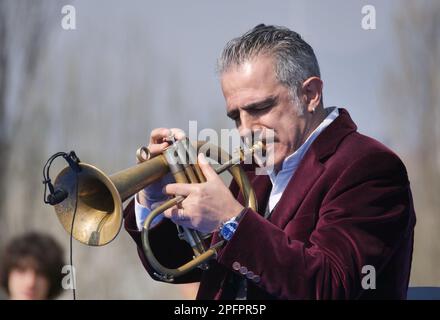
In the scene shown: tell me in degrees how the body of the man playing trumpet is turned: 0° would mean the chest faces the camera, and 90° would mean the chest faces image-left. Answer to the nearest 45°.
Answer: approximately 45°
